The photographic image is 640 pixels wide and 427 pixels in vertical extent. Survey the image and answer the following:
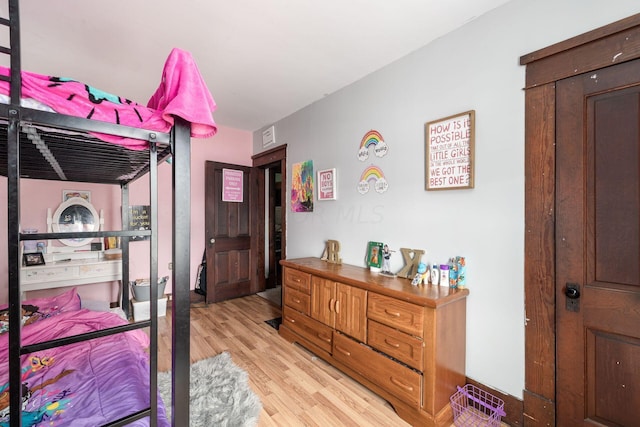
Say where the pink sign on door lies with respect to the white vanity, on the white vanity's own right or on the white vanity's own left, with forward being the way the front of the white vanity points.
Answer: on the white vanity's own left

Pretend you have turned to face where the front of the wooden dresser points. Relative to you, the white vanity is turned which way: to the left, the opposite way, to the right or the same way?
to the left

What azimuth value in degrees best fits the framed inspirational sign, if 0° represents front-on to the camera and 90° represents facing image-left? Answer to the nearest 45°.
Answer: approximately 45°

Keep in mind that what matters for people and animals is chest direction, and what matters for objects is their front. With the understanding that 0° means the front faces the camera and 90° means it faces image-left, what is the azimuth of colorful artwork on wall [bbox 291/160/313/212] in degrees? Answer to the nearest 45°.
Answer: approximately 45°

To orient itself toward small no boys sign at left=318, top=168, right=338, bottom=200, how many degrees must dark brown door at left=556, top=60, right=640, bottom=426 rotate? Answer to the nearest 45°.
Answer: approximately 45° to its right

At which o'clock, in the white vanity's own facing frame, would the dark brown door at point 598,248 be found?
The dark brown door is roughly at 11 o'clock from the white vanity.

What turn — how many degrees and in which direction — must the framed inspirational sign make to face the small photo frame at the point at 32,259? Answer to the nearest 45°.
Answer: approximately 45° to its right

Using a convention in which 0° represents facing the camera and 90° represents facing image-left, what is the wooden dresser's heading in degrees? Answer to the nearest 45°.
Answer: approximately 45°

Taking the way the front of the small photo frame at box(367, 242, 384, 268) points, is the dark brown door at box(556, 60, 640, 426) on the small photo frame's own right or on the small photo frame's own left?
on the small photo frame's own left
